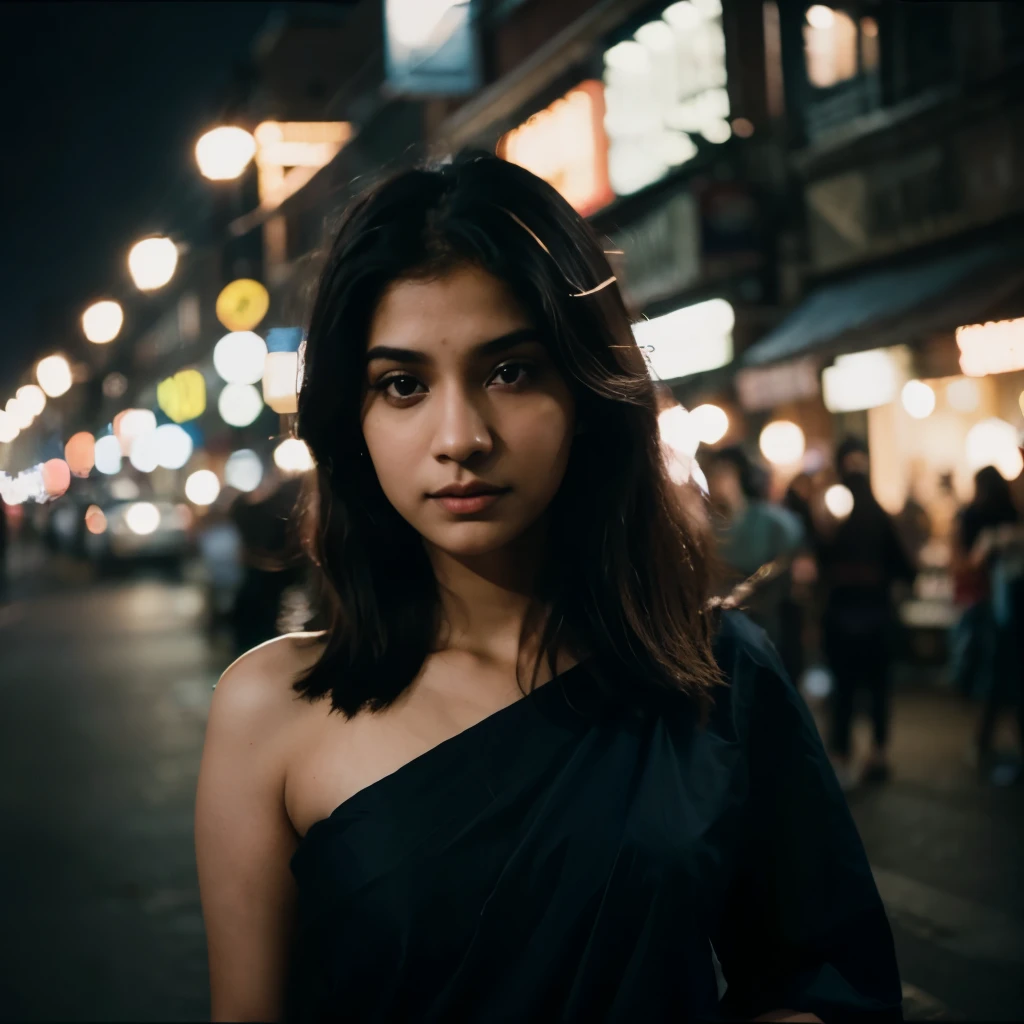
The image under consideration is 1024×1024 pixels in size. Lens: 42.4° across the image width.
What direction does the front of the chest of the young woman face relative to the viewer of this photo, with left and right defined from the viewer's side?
facing the viewer

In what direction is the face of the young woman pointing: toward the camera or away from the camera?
toward the camera

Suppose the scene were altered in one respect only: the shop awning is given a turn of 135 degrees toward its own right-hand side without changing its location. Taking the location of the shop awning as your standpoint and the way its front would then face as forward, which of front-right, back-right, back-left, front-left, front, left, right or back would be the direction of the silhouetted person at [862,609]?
back

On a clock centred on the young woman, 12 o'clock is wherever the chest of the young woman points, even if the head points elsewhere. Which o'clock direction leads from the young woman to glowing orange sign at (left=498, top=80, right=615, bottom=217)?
The glowing orange sign is roughly at 6 o'clock from the young woman.

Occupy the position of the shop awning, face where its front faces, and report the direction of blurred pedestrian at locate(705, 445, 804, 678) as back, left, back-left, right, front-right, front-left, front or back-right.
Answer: front-left

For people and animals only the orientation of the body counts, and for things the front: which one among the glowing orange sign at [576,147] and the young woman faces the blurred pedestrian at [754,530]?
the glowing orange sign

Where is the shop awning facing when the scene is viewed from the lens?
facing the viewer and to the left of the viewer
